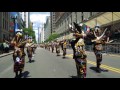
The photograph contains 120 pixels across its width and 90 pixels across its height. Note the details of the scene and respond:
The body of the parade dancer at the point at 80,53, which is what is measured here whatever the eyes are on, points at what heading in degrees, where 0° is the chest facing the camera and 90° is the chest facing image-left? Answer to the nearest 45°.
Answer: approximately 315°

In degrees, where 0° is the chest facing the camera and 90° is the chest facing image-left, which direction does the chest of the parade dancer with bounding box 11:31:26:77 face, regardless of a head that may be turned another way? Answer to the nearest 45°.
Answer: approximately 0°

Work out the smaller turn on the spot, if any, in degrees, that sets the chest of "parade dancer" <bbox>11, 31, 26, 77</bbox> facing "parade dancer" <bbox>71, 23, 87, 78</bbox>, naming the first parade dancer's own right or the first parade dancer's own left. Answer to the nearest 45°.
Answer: approximately 45° to the first parade dancer's own left

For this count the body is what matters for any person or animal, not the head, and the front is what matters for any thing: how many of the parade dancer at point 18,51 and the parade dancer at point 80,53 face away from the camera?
0
